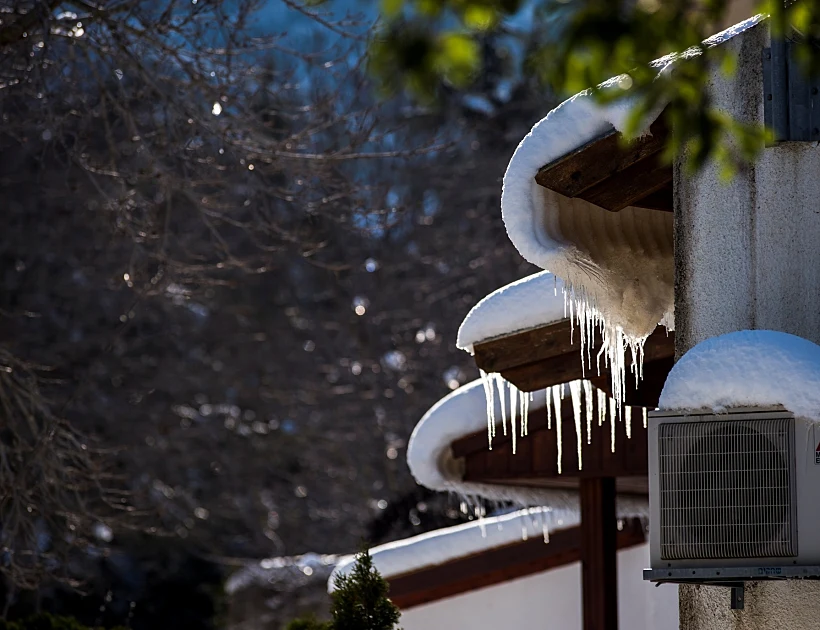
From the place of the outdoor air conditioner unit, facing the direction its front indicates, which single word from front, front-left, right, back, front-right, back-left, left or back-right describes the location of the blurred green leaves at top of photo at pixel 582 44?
front

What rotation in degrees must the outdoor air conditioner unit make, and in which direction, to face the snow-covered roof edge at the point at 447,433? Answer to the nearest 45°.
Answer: approximately 135° to its right

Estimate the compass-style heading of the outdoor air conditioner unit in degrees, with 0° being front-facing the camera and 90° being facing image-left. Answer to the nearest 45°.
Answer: approximately 0°

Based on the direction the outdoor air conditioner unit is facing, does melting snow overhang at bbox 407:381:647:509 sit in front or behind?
behind

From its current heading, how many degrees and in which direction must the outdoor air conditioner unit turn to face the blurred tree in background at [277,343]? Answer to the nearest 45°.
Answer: approximately 135° to its right
